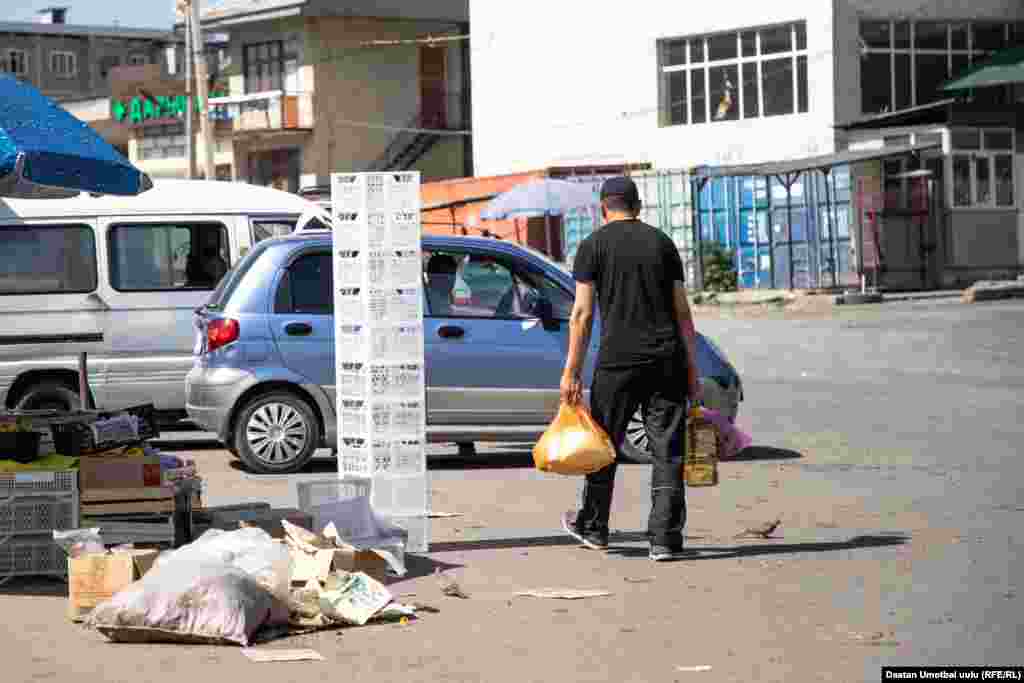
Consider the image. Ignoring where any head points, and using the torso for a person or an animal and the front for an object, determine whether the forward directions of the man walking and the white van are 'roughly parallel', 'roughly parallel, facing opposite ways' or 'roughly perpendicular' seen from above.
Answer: roughly perpendicular

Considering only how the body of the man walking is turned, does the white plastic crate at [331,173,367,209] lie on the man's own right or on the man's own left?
on the man's own left

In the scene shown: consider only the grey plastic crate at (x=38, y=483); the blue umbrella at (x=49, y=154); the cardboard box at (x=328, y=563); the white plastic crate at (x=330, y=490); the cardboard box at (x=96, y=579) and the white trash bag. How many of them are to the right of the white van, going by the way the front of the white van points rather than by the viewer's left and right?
6

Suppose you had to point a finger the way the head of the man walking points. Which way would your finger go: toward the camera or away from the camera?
away from the camera

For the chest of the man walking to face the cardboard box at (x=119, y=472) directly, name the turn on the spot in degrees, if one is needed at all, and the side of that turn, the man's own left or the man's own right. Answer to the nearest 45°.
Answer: approximately 90° to the man's own left

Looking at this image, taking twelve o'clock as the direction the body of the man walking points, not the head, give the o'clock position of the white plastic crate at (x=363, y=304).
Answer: The white plastic crate is roughly at 9 o'clock from the man walking.

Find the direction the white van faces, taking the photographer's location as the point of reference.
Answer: facing to the right of the viewer

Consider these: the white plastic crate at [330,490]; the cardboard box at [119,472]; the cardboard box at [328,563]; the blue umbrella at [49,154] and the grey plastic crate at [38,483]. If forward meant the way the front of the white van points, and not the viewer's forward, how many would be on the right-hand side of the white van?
5

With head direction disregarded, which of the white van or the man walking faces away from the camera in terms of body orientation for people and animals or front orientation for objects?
the man walking

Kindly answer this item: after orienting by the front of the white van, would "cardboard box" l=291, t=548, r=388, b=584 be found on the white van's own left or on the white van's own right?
on the white van's own right

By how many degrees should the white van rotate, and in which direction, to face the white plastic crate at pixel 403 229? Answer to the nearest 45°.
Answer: approximately 90° to its right

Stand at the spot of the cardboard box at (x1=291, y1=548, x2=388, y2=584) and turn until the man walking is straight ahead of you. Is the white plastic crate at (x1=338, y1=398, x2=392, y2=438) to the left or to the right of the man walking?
left

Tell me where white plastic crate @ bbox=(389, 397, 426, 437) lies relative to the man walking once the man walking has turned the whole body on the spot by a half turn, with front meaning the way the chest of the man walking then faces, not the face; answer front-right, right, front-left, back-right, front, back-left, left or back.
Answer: right

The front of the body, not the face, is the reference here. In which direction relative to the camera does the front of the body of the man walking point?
away from the camera

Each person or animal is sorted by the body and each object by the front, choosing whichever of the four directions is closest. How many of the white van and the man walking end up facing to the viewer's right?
1

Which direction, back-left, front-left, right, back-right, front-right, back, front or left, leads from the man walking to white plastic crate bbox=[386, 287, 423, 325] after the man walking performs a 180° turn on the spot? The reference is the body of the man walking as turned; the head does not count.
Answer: right

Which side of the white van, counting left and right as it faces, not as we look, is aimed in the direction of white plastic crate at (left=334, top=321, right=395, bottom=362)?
right
